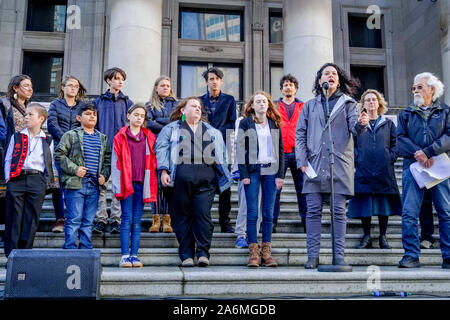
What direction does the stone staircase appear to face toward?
toward the camera

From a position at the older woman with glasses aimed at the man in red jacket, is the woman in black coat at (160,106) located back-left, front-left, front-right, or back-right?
front-left

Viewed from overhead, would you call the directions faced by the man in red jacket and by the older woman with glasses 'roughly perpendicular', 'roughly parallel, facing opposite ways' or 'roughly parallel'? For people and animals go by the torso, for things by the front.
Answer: roughly parallel

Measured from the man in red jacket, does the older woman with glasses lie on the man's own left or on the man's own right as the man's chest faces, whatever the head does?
on the man's own left

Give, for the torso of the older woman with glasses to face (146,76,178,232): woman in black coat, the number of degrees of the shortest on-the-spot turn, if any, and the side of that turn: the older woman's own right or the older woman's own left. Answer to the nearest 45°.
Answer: approximately 90° to the older woman's own right

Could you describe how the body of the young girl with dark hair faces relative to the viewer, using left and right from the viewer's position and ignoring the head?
facing the viewer

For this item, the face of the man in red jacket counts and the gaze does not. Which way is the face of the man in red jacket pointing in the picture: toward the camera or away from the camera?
toward the camera
